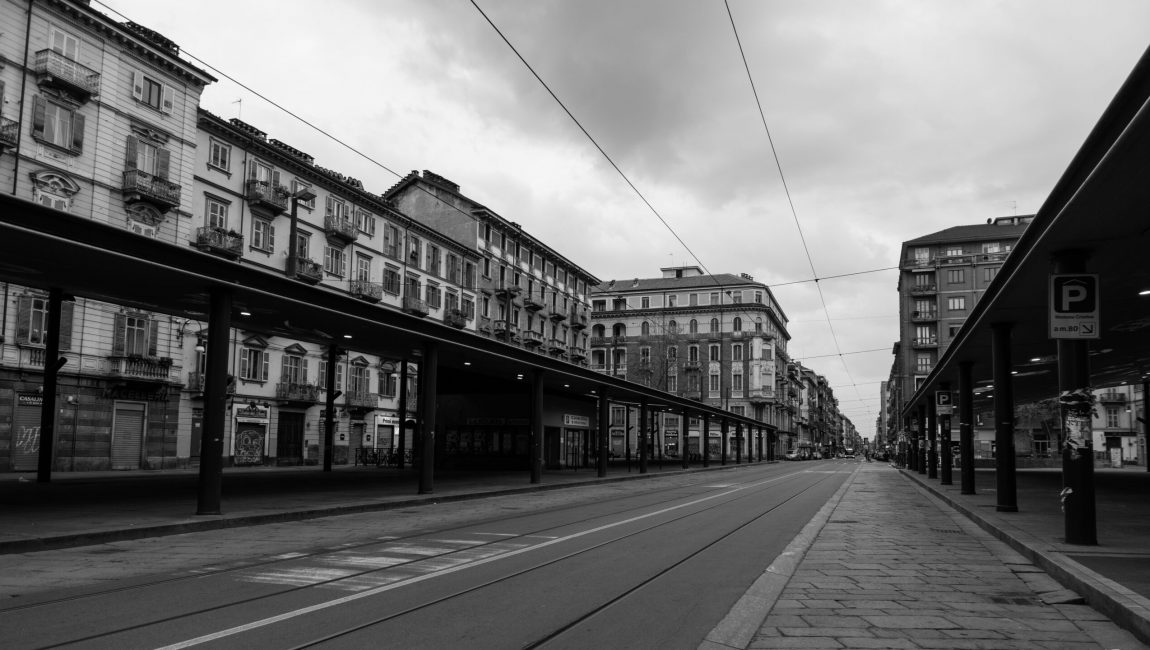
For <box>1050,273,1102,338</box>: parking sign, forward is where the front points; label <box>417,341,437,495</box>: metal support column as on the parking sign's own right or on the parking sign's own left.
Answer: on the parking sign's own right

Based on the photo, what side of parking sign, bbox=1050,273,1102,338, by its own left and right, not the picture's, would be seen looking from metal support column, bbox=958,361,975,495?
back

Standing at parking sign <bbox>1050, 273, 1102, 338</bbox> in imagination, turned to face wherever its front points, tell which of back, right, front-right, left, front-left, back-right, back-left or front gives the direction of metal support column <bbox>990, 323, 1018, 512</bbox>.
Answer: back

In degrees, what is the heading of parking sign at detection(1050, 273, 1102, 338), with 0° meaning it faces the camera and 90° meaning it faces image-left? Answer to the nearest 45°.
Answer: approximately 0°

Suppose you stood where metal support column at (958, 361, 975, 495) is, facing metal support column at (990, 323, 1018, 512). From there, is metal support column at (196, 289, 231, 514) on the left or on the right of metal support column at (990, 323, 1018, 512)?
right

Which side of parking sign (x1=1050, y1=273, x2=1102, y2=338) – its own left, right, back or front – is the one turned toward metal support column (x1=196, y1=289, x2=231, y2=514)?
right
